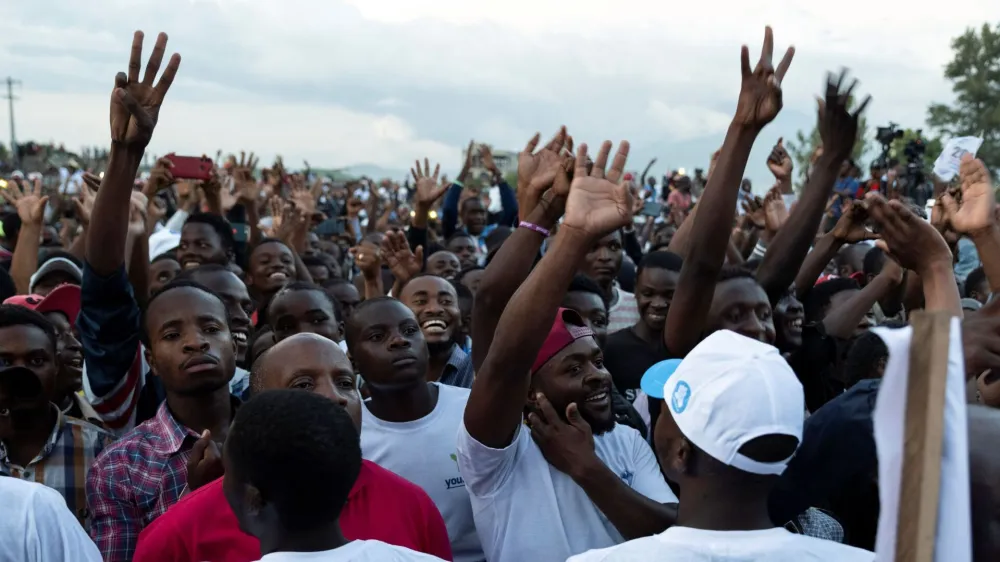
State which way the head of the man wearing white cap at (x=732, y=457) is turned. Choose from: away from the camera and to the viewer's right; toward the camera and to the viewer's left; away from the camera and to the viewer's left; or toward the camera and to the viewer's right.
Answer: away from the camera and to the viewer's left

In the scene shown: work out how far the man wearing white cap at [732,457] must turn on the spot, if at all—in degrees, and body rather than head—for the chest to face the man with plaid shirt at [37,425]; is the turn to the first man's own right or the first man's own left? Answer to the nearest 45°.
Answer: approximately 45° to the first man's own left

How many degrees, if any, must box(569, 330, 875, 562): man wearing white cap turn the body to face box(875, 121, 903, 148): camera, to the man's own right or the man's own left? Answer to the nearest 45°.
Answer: approximately 45° to the man's own right

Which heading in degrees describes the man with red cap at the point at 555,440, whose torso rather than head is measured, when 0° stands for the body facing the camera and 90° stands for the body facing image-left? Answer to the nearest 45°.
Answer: approximately 315°

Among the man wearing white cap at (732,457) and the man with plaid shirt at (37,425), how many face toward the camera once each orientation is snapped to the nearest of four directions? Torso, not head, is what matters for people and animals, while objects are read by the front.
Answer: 1

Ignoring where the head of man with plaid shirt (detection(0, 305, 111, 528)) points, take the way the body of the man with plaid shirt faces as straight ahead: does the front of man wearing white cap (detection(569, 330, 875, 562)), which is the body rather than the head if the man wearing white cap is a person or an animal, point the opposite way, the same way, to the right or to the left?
the opposite way

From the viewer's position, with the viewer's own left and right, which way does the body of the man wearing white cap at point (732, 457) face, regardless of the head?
facing away from the viewer and to the left of the viewer
